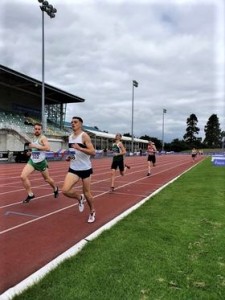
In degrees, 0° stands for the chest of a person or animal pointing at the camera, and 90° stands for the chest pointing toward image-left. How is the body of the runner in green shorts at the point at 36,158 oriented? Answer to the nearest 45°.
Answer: approximately 45°

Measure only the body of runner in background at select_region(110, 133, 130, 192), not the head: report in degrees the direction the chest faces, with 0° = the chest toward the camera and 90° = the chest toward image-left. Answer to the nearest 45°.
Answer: approximately 45°

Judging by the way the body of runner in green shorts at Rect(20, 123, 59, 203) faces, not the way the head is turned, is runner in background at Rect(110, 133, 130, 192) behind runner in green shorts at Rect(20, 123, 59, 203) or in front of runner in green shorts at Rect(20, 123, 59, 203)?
behind

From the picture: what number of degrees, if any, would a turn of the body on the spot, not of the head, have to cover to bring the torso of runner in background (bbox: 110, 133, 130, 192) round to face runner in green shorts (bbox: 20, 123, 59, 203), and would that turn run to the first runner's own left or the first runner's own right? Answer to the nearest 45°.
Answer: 0° — they already face them
